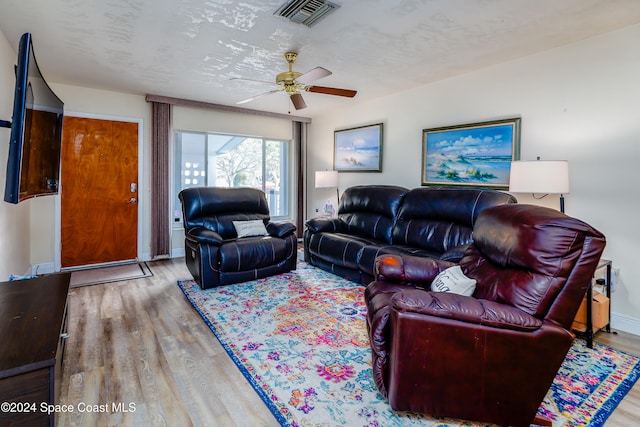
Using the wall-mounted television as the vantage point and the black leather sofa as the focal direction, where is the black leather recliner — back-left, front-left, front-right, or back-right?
front-left

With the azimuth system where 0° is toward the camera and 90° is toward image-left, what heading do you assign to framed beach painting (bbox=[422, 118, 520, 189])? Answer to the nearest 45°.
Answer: approximately 45°

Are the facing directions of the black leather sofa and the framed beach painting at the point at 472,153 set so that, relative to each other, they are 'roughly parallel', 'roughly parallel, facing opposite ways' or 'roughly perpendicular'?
roughly parallel

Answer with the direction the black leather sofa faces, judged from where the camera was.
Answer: facing the viewer and to the left of the viewer

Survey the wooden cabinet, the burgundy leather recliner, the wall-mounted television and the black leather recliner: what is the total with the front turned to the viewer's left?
1

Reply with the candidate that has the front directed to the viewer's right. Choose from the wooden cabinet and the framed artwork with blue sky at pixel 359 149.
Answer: the wooden cabinet

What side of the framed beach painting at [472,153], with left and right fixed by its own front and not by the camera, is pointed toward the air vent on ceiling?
front

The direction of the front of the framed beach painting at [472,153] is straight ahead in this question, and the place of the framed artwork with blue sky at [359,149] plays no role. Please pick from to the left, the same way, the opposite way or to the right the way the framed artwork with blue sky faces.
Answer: the same way

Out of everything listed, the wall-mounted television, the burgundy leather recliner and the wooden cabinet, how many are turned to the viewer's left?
1

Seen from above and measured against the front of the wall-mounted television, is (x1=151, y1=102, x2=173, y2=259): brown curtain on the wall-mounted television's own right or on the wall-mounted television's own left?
on the wall-mounted television's own left

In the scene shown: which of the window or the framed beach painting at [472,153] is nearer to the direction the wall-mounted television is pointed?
the framed beach painting

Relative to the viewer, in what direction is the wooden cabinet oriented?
to the viewer's right

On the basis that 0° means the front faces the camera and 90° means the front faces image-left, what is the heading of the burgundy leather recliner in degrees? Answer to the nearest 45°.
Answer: approximately 90°

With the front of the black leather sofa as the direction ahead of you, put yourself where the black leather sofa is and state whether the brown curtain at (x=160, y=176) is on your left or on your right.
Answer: on your right
